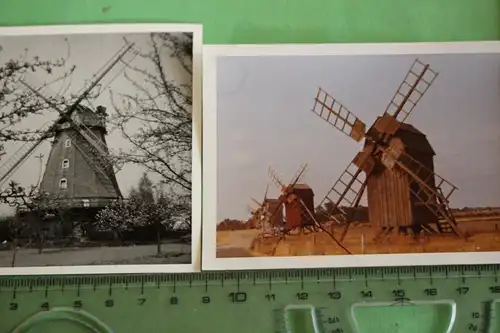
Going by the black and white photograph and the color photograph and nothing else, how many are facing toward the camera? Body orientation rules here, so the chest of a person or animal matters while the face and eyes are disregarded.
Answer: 2

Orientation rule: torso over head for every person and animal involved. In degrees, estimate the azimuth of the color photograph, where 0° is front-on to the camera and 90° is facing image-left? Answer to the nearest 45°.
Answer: approximately 0°
